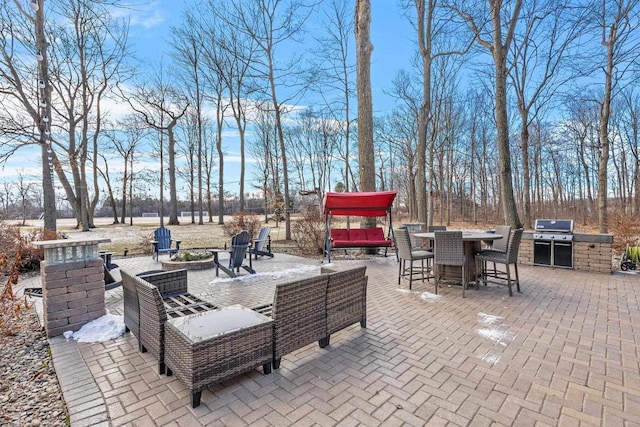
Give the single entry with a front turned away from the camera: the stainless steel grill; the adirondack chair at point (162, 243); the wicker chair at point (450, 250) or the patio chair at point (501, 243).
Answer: the wicker chair

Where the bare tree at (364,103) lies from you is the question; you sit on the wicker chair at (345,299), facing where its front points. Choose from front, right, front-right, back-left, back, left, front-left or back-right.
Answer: front-right

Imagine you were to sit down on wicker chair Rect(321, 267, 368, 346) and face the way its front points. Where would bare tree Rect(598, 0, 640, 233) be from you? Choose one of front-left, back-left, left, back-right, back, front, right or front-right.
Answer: right

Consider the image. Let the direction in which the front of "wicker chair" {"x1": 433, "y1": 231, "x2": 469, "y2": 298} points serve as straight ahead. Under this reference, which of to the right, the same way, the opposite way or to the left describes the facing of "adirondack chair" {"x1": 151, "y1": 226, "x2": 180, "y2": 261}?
to the right

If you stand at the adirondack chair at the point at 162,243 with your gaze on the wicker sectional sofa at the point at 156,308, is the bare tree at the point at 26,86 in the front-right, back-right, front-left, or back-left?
back-right

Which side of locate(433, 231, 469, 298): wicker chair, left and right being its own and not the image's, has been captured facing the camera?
back

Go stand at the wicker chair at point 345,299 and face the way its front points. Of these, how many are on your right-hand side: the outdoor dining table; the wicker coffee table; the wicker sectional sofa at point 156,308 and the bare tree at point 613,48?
2

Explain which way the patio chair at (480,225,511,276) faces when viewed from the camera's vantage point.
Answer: facing the viewer and to the left of the viewer

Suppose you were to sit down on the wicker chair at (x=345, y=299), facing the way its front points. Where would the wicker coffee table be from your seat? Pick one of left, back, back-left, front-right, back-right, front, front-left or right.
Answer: left

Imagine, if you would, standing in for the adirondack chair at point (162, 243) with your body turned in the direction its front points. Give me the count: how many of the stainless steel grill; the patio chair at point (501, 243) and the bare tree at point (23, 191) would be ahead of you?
2

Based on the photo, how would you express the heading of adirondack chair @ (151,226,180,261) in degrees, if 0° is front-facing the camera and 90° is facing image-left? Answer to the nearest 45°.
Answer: approximately 315°

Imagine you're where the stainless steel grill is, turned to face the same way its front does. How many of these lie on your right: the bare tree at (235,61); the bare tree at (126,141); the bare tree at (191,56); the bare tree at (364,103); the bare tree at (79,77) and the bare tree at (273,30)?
6

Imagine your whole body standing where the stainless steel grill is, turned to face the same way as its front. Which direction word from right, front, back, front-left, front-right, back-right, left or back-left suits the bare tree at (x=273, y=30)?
right

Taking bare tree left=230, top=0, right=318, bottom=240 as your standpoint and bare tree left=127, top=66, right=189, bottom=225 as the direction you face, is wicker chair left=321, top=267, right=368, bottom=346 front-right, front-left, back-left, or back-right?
back-left

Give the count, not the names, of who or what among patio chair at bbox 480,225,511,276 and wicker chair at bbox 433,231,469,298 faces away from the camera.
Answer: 1

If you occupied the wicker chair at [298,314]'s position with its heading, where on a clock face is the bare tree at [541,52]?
The bare tree is roughly at 3 o'clock from the wicker chair.

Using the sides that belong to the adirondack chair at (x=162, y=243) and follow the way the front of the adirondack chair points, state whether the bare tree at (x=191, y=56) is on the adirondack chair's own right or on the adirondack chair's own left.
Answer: on the adirondack chair's own left

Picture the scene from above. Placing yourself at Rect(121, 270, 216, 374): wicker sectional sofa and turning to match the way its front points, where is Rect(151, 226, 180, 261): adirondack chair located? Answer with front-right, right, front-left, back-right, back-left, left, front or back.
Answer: front-left
